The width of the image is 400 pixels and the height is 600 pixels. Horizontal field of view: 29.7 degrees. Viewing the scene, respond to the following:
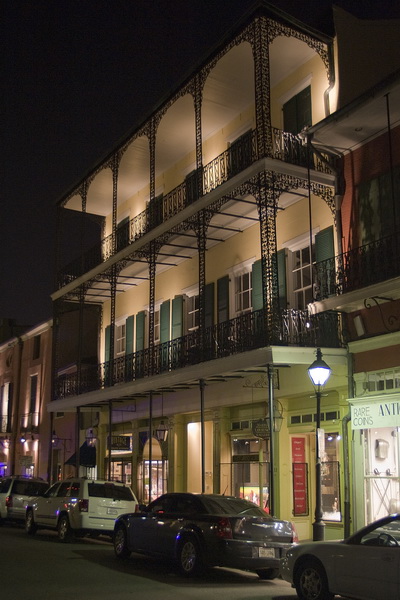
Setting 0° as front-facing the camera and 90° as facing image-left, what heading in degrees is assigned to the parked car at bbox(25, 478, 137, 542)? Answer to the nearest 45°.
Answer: approximately 135°

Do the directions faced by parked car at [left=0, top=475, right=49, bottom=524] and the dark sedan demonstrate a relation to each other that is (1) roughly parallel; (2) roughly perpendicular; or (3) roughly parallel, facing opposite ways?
roughly parallel

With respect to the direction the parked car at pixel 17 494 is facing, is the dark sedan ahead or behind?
behind

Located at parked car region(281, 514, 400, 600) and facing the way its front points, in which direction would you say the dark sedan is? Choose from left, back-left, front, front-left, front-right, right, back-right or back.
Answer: front

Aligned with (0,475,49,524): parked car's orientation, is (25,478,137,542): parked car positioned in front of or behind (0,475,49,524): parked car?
behind

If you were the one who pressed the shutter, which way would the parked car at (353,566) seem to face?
facing away from the viewer and to the left of the viewer

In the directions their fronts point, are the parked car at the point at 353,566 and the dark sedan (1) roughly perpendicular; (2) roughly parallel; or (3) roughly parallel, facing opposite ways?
roughly parallel

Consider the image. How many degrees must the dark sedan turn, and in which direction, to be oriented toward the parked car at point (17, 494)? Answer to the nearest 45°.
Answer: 0° — it already faces it

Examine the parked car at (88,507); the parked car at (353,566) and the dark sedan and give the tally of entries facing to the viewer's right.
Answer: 0

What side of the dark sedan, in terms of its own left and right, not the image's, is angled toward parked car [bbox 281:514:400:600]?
back

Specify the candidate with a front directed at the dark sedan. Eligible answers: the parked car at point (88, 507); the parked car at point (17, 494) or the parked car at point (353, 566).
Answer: the parked car at point (353, 566)

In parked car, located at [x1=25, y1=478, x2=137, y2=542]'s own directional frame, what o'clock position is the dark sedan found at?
The dark sedan is roughly at 7 o'clock from the parked car.

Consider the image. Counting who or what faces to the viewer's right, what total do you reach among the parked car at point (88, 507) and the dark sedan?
0

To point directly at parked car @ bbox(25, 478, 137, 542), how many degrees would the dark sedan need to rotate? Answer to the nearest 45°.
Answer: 0° — it already faces it

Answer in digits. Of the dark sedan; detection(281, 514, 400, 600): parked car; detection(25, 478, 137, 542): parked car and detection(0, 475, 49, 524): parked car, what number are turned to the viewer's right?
0

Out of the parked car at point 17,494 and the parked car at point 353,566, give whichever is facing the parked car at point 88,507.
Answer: the parked car at point 353,566

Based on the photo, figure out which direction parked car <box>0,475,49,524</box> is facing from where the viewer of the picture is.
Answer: facing away from the viewer and to the left of the viewer

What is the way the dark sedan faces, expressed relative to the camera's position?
facing away from the viewer and to the left of the viewer
